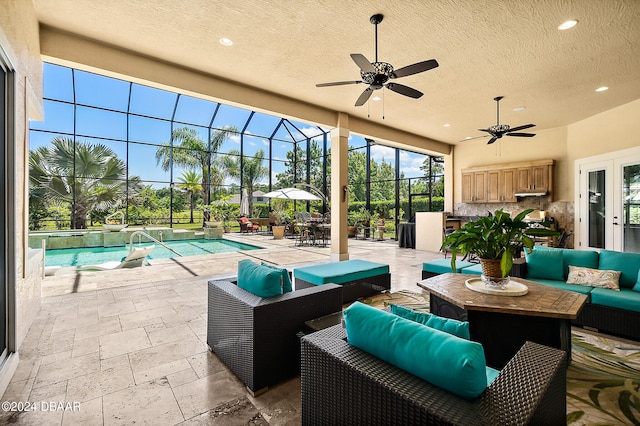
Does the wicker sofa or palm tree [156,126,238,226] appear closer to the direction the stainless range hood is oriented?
the wicker sofa

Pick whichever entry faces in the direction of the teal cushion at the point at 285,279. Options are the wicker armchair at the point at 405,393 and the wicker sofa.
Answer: the wicker sofa

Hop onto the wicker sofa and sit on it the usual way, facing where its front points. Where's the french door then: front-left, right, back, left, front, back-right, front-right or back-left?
back-right

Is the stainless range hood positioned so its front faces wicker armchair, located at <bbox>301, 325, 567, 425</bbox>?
yes

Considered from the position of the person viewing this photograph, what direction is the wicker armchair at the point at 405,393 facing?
facing away from the viewer and to the right of the viewer

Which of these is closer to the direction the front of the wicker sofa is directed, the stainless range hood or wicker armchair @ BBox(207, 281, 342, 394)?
the wicker armchair

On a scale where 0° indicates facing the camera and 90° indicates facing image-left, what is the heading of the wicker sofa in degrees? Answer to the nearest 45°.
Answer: approximately 45°

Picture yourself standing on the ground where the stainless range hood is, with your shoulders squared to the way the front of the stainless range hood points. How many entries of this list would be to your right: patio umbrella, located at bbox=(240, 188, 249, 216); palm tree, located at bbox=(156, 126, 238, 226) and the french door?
2

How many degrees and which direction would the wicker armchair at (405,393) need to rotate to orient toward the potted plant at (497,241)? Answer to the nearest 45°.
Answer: approximately 45° to its left

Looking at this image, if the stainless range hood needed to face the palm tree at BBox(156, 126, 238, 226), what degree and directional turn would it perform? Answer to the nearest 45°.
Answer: approximately 90° to its right
